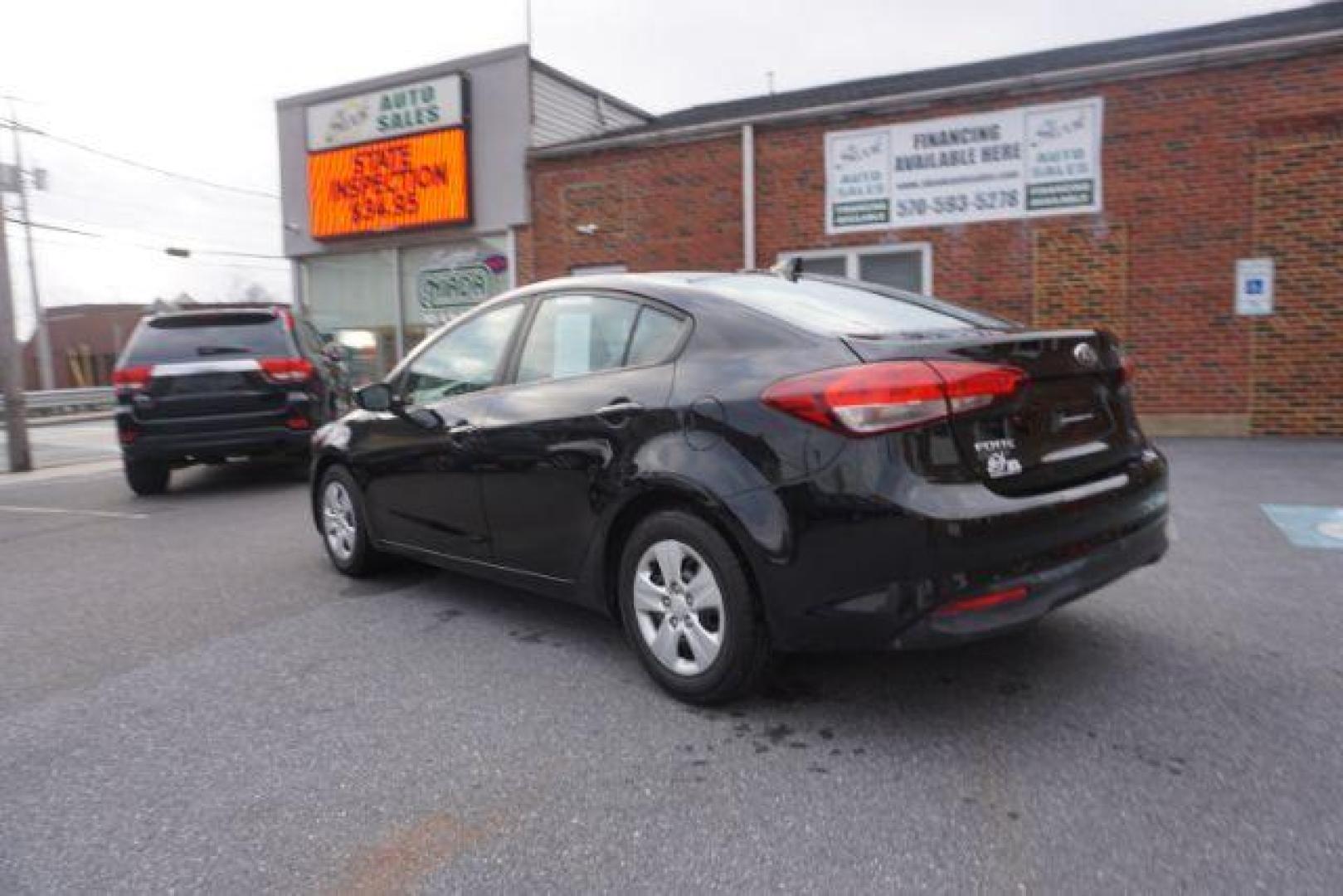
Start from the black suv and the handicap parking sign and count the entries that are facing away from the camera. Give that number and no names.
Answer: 1

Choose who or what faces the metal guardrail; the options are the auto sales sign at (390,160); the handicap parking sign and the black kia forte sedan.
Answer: the black kia forte sedan

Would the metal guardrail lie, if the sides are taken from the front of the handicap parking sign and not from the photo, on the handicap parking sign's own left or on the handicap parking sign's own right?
on the handicap parking sign's own right

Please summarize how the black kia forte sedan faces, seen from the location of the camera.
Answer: facing away from the viewer and to the left of the viewer

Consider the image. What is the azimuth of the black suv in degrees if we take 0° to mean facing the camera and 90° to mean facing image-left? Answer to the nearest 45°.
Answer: approximately 180°

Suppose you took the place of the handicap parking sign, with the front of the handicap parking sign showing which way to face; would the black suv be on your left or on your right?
on your right

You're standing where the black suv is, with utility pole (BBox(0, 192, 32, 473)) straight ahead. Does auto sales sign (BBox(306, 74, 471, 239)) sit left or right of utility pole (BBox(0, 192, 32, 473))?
right

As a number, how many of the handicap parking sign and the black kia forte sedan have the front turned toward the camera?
1

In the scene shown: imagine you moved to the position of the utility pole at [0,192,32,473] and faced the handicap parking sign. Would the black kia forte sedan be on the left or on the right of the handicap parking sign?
right

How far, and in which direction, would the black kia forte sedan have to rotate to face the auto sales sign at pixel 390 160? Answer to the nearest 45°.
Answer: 0° — it already faces it

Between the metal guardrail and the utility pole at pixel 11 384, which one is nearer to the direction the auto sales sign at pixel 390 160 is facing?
the utility pole
